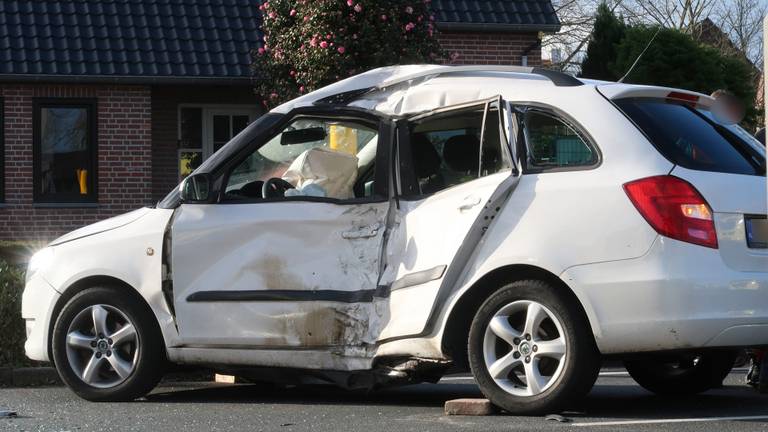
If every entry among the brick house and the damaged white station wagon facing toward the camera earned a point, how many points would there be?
1

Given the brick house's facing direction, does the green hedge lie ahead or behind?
ahead

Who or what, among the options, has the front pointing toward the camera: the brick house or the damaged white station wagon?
the brick house

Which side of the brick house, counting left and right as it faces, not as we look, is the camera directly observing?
front

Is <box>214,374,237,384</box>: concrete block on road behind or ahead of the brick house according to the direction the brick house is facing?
ahead

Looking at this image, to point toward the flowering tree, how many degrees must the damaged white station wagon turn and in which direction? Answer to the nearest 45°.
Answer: approximately 45° to its right

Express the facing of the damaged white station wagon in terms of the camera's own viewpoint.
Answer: facing away from the viewer and to the left of the viewer

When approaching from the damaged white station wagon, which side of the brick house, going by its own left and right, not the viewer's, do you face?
front
